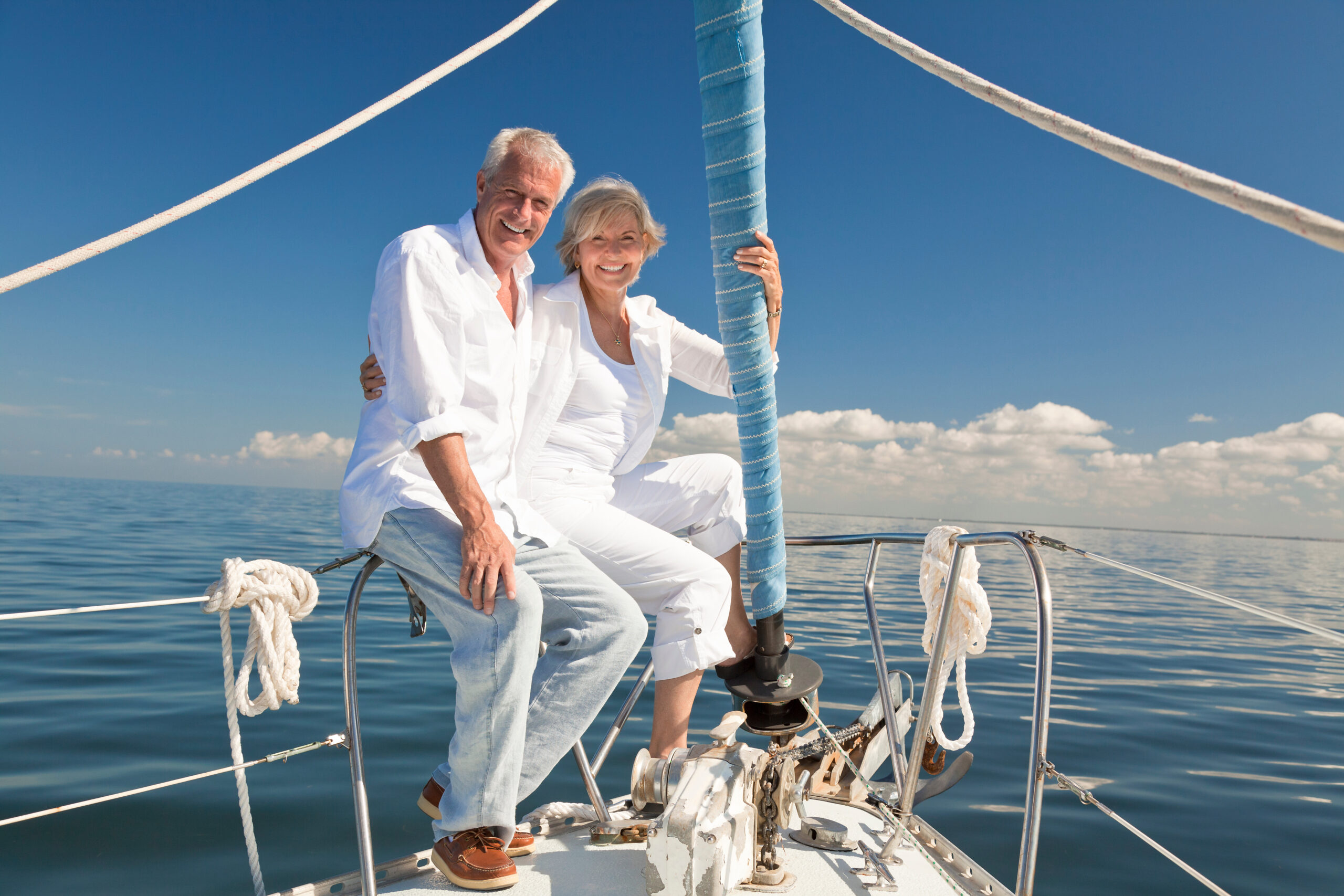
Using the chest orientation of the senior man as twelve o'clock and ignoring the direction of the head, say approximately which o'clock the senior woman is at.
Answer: The senior woman is roughly at 9 o'clock from the senior man.

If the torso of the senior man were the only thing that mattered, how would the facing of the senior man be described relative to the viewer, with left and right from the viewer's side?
facing the viewer and to the right of the viewer

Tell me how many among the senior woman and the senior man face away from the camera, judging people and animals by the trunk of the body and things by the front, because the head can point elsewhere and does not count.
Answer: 0

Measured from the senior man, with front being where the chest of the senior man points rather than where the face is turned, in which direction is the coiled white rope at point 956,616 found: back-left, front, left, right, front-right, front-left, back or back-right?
front-left

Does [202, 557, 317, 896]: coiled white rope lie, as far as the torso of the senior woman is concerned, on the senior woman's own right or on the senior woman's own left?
on the senior woman's own right

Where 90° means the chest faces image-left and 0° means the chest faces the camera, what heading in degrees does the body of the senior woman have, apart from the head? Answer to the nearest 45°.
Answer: approximately 315°

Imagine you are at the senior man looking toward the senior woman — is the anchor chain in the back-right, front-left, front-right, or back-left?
front-right

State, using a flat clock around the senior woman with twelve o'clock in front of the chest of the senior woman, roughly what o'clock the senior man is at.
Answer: The senior man is roughly at 3 o'clock from the senior woman.
